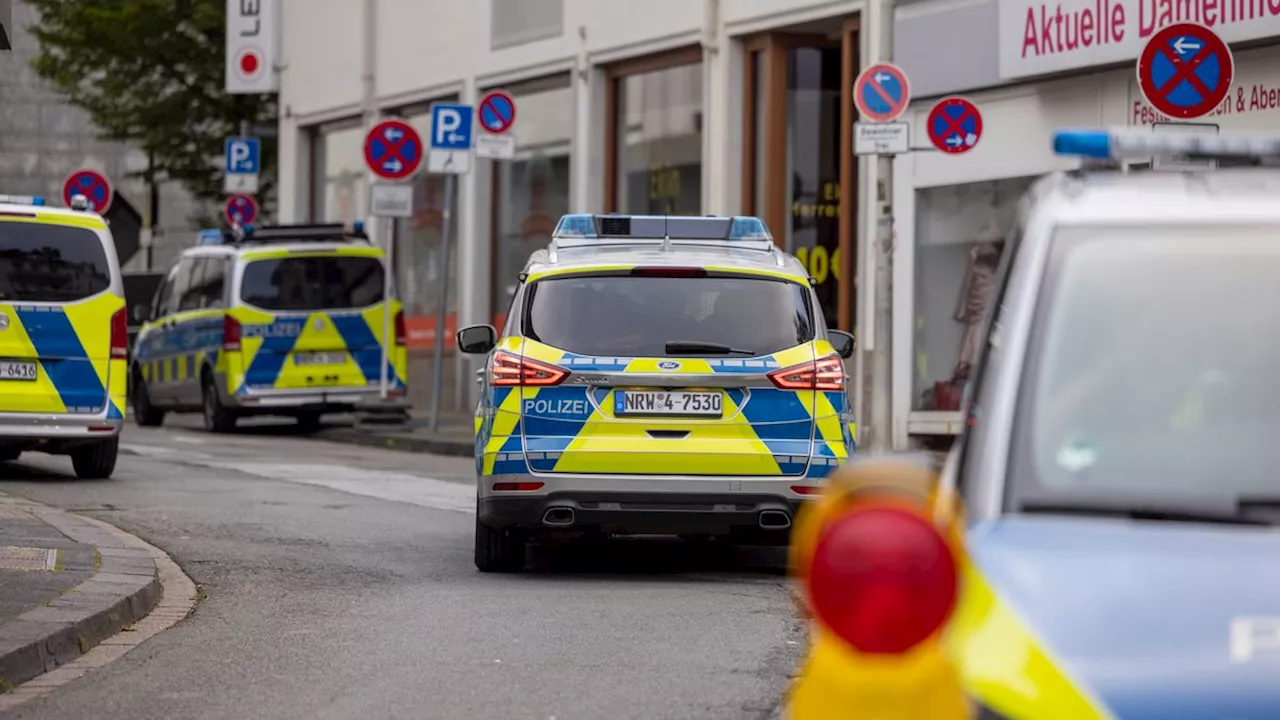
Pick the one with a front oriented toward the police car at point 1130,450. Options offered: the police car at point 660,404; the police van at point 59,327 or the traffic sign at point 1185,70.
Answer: the traffic sign

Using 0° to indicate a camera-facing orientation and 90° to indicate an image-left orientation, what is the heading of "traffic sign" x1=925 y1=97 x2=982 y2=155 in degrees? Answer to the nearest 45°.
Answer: approximately 0°

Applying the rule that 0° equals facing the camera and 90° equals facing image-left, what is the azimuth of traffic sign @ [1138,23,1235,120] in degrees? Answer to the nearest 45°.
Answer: approximately 0°

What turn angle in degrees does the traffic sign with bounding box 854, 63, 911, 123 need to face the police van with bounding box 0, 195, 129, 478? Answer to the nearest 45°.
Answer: approximately 45° to its right

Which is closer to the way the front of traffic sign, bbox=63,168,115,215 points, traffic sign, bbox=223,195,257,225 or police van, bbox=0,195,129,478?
the police van

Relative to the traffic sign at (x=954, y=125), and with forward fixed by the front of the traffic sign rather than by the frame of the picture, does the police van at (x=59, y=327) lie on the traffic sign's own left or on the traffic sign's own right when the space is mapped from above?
on the traffic sign's own right

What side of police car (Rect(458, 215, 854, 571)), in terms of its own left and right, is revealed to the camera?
back

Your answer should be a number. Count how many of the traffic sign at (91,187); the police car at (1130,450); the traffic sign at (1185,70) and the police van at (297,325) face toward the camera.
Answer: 3

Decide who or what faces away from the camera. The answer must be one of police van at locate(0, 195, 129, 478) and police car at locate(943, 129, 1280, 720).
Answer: the police van
